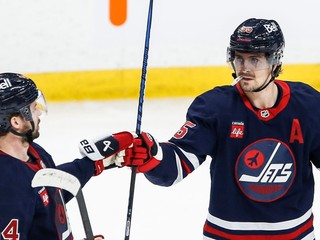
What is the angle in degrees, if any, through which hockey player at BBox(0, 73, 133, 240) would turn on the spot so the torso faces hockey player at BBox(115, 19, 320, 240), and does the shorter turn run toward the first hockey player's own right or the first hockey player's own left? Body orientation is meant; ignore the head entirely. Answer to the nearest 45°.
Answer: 0° — they already face them

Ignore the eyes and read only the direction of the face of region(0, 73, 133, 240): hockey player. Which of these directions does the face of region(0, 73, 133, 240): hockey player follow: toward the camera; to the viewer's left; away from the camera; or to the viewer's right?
to the viewer's right

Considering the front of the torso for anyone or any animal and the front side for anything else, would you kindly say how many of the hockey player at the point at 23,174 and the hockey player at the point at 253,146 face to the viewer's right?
1

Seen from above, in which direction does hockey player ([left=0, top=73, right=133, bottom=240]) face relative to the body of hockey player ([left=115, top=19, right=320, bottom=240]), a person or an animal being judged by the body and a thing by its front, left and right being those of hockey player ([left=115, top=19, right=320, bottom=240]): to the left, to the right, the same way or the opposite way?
to the left

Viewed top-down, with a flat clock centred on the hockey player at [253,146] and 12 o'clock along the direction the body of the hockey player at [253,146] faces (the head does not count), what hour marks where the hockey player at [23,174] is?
the hockey player at [23,174] is roughly at 2 o'clock from the hockey player at [253,146].

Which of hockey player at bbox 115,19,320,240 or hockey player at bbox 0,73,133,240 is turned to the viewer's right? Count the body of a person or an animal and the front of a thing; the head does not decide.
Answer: hockey player at bbox 0,73,133,240

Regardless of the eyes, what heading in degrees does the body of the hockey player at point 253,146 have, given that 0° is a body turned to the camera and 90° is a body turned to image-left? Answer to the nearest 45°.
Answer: approximately 0°

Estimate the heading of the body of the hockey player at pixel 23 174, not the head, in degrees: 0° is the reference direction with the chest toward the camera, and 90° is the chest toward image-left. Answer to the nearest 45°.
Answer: approximately 270°
